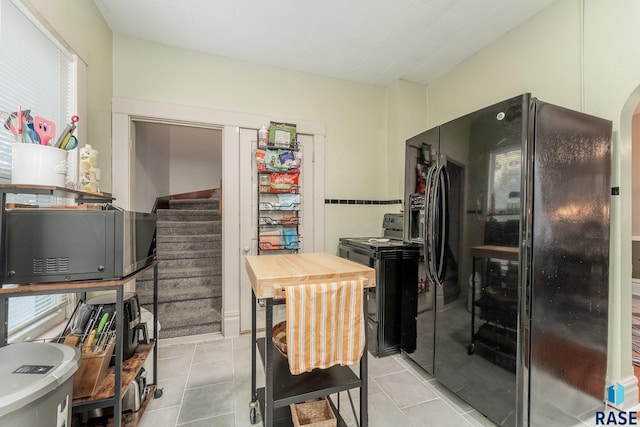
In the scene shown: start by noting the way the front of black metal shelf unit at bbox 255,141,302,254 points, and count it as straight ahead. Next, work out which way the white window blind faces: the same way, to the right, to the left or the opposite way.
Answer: to the left

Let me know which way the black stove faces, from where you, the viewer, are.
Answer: facing the viewer and to the left of the viewer

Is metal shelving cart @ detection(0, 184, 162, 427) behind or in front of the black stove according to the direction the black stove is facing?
in front

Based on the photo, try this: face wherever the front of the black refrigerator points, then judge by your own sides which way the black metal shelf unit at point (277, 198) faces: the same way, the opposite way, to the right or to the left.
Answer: to the left

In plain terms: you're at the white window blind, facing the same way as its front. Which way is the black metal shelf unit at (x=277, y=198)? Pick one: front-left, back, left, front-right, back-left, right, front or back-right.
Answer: front-left

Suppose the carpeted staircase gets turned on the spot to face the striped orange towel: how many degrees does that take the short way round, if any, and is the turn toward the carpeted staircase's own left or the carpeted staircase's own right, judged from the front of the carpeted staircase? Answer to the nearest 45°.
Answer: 0° — it already faces it

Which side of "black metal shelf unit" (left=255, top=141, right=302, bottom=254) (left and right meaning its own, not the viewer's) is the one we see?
front

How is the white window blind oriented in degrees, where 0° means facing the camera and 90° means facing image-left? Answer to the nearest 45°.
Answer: approximately 315°

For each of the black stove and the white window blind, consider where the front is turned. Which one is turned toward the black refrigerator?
the white window blind

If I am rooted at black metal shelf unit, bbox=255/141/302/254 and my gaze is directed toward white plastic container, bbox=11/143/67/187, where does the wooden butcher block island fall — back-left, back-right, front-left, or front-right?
front-left

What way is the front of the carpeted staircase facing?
toward the camera

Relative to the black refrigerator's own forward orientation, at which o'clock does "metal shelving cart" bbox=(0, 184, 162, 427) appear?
The metal shelving cart is roughly at 12 o'clock from the black refrigerator.

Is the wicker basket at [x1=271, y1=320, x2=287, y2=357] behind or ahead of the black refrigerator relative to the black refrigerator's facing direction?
ahead

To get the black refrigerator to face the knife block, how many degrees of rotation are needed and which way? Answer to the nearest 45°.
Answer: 0° — it already faces it
